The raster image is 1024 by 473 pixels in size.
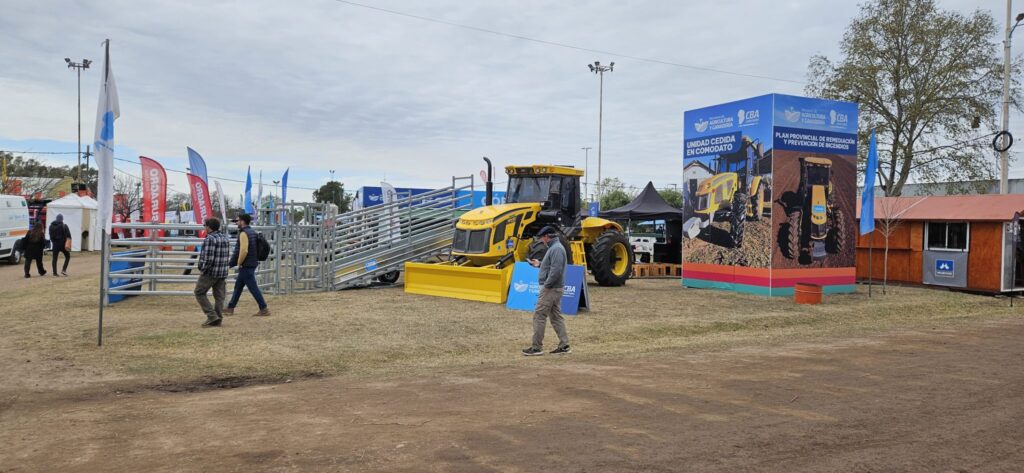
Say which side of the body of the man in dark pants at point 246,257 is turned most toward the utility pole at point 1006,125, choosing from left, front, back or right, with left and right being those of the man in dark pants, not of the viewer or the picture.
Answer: back

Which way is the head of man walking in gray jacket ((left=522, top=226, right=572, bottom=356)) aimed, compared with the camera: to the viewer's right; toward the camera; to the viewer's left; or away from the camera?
to the viewer's left

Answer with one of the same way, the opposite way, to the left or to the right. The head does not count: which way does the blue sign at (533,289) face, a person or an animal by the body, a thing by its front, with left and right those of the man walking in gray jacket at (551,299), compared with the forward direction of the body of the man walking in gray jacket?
to the left

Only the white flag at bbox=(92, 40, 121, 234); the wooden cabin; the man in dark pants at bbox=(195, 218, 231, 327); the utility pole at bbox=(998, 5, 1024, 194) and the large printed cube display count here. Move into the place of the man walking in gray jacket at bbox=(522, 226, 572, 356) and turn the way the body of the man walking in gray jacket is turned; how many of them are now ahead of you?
2

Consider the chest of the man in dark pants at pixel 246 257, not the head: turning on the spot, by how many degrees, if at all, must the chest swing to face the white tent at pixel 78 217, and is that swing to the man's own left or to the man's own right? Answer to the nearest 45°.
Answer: approximately 90° to the man's own right

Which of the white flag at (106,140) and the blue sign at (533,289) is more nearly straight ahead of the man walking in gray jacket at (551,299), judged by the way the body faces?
the white flag

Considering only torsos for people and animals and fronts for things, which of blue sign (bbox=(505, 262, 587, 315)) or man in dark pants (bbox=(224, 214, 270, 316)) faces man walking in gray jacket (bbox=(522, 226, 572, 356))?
the blue sign

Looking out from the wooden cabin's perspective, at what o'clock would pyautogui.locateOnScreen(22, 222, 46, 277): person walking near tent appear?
The person walking near tent is roughly at 2 o'clock from the wooden cabin.

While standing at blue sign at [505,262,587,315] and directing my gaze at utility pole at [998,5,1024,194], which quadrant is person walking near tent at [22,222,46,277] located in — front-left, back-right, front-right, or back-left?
back-left

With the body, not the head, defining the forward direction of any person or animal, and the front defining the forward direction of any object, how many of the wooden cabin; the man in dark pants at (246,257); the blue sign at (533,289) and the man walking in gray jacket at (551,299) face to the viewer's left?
2

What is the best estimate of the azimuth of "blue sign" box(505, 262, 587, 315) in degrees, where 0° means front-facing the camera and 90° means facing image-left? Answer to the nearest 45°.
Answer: approximately 0°

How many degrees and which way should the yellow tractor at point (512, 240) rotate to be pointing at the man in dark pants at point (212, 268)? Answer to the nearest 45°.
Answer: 0° — it already faces them

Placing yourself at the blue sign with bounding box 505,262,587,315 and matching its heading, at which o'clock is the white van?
The white van is roughly at 4 o'clock from the blue sign.

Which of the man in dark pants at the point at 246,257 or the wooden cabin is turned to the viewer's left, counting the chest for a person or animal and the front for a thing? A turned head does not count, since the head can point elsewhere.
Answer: the man in dark pants
